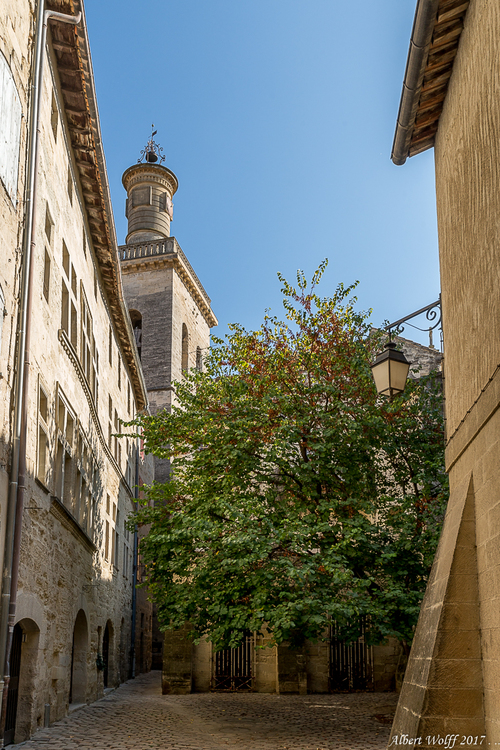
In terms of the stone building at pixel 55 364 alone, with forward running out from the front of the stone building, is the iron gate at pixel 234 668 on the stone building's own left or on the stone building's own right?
on the stone building's own left

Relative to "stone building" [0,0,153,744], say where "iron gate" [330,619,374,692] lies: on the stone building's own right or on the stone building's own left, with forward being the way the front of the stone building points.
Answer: on the stone building's own left

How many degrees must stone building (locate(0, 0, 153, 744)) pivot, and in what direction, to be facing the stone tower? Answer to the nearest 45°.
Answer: approximately 90° to its left

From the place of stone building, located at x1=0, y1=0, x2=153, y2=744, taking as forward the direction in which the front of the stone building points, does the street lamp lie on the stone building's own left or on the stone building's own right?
on the stone building's own right

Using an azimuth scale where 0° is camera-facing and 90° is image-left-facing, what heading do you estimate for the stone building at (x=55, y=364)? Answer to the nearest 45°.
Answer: approximately 270°

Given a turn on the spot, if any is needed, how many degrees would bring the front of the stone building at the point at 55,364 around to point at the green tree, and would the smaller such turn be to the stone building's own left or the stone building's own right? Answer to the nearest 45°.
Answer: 0° — it already faces it
